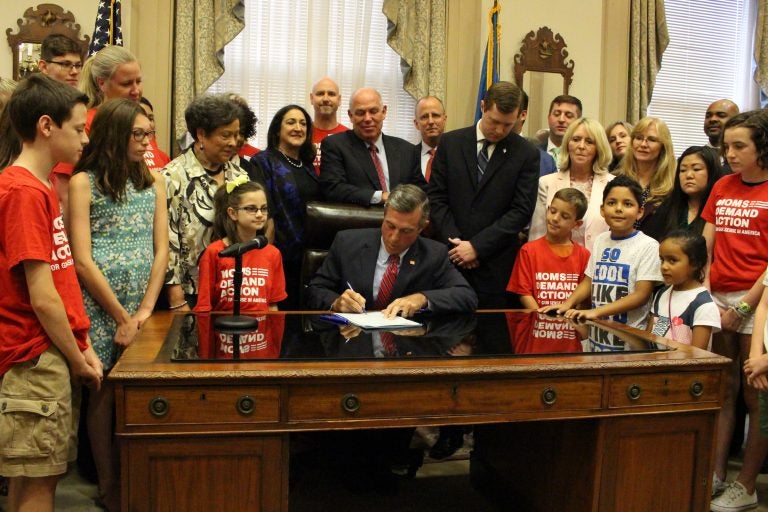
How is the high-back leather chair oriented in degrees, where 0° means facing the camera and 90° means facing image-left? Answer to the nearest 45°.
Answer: approximately 0°

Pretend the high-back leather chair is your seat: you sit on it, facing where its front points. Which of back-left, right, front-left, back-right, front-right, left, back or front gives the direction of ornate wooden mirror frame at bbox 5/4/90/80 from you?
back-right

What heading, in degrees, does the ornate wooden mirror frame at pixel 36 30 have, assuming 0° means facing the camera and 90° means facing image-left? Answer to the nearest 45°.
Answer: approximately 0°

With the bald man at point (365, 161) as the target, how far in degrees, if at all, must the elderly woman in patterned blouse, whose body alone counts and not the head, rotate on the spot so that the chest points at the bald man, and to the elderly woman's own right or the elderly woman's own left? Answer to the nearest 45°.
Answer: approximately 90° to the elderly woman's own left

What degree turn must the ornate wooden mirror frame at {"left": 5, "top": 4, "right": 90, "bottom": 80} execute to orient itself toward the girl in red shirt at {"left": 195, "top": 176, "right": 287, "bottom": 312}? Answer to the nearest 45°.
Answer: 0° — it already faces them

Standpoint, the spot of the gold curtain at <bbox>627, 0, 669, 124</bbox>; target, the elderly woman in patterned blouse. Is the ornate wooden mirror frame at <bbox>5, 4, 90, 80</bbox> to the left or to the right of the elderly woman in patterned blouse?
right

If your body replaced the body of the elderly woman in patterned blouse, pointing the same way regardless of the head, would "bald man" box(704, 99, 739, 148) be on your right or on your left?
on your left

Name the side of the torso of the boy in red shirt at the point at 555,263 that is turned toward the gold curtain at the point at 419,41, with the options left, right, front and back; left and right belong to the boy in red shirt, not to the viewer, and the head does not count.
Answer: back

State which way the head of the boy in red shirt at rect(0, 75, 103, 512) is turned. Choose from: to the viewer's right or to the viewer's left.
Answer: to the viewer's right

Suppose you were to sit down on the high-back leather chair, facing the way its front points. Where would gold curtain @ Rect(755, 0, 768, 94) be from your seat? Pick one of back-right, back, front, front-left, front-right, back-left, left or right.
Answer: back-left
